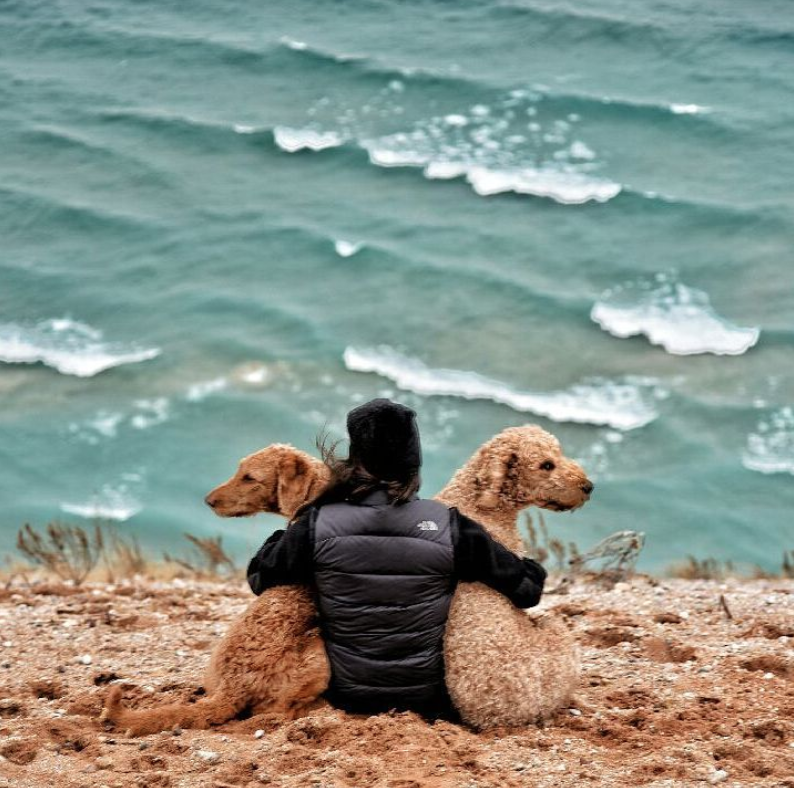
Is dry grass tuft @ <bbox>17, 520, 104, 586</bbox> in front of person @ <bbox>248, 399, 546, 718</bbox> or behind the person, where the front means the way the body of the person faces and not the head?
in front

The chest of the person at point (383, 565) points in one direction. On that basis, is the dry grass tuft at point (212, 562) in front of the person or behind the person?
in front

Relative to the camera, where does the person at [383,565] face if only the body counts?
away from the camera
